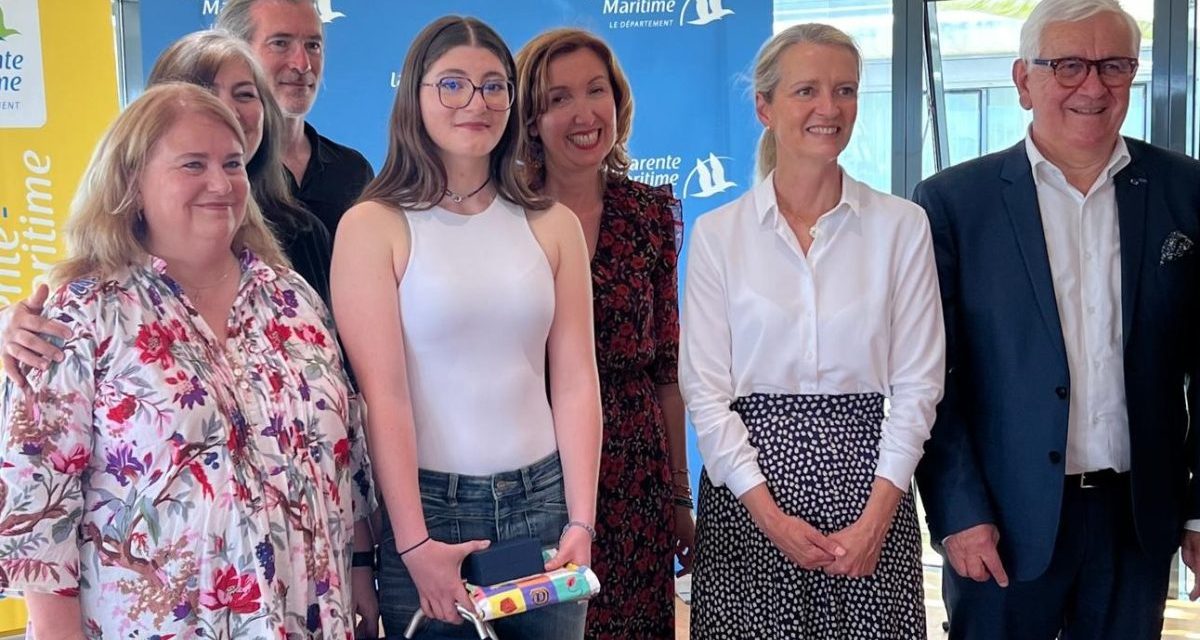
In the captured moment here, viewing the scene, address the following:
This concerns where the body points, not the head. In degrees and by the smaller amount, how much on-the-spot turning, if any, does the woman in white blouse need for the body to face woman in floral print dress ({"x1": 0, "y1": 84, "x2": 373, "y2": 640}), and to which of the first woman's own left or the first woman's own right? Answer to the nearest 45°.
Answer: approximately 45° to the first woman's own right

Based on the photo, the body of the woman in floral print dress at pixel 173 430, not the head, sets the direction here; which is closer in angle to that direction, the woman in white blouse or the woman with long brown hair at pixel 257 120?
the woman in white blouse

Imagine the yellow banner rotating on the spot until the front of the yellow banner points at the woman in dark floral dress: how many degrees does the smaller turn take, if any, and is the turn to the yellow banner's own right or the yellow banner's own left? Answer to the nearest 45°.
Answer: approximately 45° to the yellow banner's own left

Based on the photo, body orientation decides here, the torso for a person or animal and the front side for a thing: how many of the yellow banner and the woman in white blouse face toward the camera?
2

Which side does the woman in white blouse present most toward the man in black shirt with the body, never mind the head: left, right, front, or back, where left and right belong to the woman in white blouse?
right

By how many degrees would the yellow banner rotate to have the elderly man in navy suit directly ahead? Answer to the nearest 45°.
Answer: approximately 45° to its left

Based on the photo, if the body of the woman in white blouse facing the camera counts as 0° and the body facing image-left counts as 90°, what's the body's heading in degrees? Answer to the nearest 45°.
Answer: approximately 0°
